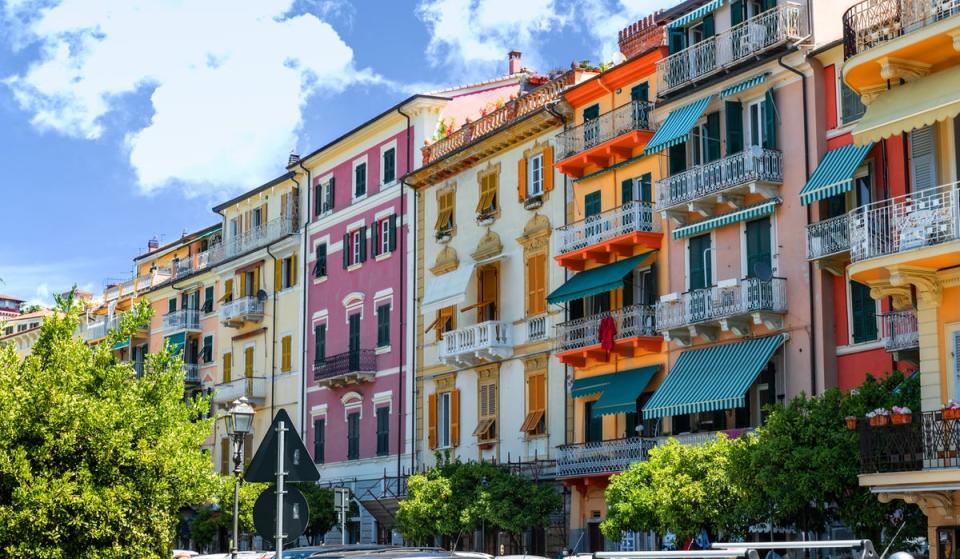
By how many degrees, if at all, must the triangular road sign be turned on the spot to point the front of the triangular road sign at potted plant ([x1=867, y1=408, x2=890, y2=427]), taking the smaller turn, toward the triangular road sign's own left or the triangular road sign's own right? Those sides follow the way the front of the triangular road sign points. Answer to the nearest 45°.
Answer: approximately 45° to the triangular road sign's own right

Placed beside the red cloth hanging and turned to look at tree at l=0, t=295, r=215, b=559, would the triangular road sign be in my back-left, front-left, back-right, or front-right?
front-left

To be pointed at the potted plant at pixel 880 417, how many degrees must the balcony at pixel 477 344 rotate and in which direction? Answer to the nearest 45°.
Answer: approximately 45° to its left

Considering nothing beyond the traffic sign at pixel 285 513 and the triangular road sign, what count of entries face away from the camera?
2

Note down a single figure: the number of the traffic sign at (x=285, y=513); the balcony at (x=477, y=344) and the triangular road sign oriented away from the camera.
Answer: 2

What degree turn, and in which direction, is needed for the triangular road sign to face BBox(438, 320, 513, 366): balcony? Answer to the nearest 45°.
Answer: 0° — it already faces it

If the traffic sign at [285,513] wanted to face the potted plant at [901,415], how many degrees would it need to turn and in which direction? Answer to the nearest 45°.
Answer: approximately 45° to its right

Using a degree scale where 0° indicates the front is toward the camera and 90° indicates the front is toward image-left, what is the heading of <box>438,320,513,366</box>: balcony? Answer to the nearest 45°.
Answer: approximately 45°

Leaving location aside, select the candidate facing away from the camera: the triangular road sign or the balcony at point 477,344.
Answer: the triangular road sign

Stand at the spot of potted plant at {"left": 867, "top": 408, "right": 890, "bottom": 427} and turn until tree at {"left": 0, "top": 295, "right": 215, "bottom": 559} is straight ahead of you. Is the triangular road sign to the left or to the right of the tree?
left

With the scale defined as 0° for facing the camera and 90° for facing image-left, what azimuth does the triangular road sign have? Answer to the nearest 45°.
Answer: approximately 180°

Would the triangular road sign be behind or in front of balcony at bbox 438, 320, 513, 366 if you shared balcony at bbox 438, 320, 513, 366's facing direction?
in front

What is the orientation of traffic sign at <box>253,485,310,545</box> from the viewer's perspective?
away from the camera

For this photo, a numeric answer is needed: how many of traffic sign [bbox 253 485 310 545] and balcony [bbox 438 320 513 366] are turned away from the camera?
1

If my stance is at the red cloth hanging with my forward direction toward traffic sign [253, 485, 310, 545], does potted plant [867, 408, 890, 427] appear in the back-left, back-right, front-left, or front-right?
front-left
